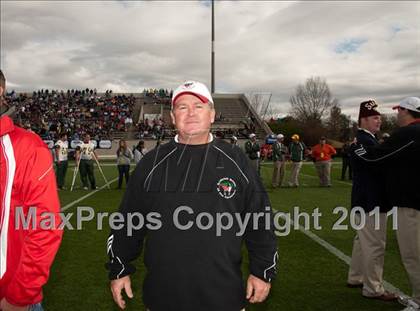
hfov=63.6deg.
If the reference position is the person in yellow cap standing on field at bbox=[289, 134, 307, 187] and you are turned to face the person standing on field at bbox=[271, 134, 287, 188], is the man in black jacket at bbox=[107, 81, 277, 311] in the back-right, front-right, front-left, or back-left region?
front-left

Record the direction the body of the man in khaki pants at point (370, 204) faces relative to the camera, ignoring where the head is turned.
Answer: to the viewer's right

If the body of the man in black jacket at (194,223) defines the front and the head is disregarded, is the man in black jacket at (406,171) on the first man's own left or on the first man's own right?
on the first man's own left

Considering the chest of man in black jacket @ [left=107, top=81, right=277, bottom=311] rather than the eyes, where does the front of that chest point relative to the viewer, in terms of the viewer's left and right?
facing the viewer

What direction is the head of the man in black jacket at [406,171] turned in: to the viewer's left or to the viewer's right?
to the viewer's left

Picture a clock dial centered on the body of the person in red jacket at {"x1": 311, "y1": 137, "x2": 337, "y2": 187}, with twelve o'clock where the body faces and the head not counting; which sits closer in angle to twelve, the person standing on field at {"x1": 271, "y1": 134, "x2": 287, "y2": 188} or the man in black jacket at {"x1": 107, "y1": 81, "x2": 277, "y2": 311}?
the man in black jacket

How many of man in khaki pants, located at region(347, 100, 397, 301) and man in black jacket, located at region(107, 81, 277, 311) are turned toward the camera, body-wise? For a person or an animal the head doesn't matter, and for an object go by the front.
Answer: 1

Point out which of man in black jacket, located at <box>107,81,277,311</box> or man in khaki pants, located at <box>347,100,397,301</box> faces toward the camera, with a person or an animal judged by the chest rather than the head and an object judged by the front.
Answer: the man in black jacket
